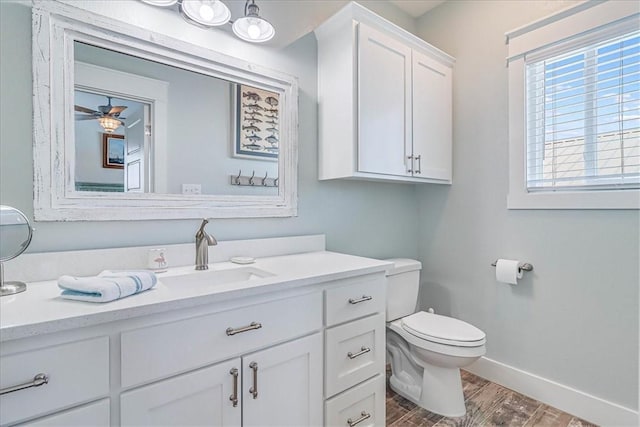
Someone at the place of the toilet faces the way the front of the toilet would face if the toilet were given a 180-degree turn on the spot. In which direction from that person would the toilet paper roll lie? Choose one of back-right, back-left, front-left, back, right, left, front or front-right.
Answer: right

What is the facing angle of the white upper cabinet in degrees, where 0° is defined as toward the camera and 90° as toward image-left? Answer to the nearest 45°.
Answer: approximately 315°

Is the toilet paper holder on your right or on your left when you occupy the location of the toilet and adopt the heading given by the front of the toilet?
on your left

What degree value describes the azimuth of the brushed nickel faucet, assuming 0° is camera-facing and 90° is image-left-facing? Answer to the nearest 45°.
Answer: approximately 315°

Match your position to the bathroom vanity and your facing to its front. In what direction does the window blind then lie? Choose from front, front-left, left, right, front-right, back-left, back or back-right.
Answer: front-left

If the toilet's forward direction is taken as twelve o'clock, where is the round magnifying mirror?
The round magnifying mirror is roughly at 3 o'clock from the toilet.

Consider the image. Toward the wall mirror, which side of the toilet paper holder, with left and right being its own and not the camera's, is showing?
front

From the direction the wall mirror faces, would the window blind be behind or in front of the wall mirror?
in front

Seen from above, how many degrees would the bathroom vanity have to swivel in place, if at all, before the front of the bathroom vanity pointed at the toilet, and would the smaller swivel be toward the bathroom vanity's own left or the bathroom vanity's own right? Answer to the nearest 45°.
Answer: approximately 45° to the bathroom vanity's own left

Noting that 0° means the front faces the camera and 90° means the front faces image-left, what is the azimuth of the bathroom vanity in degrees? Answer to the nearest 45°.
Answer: approximately 315°
